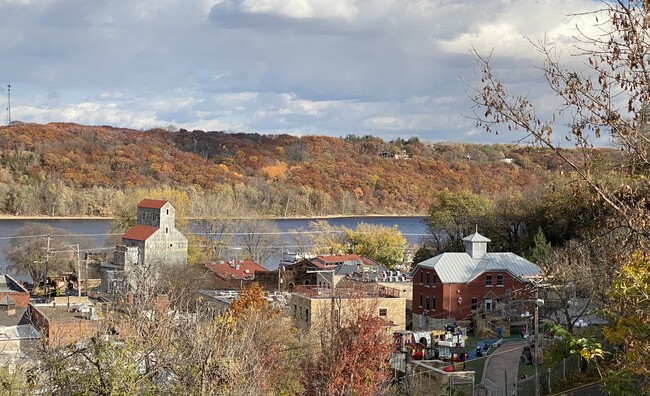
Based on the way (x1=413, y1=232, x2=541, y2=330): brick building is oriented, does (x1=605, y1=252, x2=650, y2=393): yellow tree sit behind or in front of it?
in front

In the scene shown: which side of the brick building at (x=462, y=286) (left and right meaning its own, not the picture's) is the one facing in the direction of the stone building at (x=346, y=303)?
right

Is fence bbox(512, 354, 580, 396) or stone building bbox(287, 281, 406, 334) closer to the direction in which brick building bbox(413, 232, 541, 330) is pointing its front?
the fence

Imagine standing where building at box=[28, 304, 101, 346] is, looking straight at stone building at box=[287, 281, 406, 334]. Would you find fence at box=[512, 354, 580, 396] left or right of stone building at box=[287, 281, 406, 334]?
right

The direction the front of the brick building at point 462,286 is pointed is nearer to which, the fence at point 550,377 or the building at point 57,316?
the fence

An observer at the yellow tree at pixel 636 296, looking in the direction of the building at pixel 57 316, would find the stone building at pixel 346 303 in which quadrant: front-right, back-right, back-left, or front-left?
front-right

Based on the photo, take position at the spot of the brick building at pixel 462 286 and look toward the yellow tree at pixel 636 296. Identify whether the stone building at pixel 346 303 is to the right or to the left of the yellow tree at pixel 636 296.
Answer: right

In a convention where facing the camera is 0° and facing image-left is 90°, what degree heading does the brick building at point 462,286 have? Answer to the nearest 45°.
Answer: approximately 315°

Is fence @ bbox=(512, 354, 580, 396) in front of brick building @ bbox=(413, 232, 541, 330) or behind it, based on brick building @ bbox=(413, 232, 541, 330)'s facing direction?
in front
